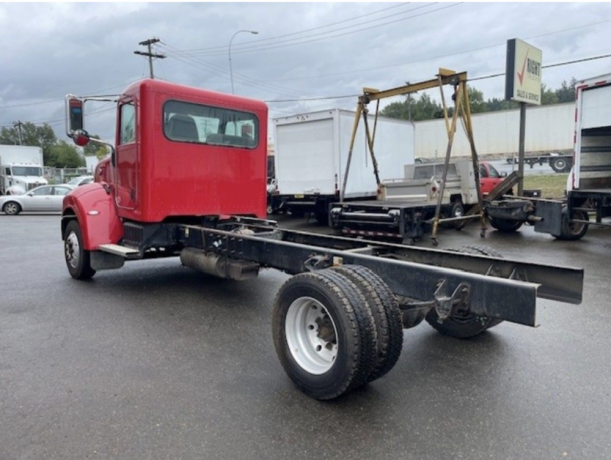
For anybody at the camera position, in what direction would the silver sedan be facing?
facing to the left of the viewer

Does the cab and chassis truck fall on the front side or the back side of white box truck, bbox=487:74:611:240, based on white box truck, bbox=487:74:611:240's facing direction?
on the back side

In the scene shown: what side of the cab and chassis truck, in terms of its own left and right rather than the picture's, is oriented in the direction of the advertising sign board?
right

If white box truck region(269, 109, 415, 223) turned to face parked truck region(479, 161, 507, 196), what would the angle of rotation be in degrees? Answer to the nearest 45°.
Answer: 0° — it already faces it

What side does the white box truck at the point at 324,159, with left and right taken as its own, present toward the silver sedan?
left

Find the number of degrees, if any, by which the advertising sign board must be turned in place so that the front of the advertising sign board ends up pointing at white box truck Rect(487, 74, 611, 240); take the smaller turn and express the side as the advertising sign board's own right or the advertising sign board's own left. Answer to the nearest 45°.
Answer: approximately 45° to the advertising sign board's own right

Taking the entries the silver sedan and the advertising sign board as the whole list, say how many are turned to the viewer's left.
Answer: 1

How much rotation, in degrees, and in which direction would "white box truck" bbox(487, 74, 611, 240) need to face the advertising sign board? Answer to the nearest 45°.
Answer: approximately 45° to its left

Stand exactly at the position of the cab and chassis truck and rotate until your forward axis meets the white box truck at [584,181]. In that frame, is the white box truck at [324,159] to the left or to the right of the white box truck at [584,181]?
left

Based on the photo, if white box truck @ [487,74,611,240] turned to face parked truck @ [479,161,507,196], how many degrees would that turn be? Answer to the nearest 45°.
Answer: approximately 45° to its left

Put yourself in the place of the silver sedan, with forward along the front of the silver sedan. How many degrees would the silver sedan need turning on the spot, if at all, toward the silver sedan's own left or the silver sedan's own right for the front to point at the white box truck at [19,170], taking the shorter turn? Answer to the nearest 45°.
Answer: approximately 90° to the silver sedan's own right

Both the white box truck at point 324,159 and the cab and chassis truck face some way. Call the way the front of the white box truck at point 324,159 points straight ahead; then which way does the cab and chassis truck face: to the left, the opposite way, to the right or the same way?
to the left
